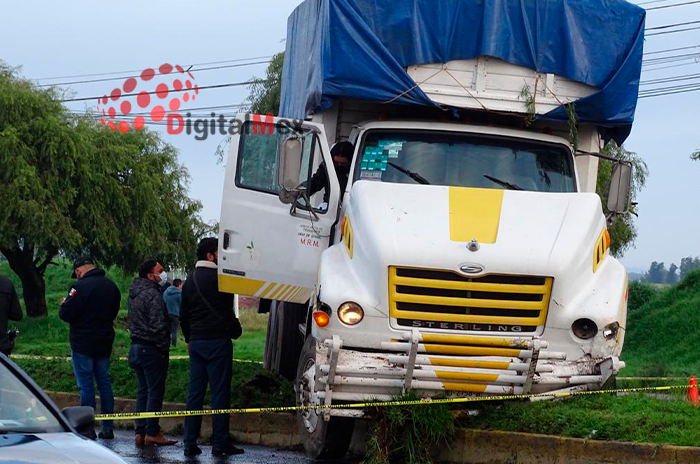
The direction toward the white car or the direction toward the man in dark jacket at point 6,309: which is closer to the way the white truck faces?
the white car

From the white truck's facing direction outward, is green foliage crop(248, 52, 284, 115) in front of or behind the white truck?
behind

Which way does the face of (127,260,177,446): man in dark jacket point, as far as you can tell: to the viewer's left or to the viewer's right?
to the viewer's right

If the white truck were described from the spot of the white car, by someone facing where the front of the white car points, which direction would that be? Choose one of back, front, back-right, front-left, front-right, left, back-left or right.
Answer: left
